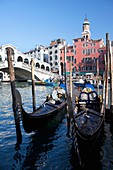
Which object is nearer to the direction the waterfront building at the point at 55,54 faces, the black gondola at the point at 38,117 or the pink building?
the black gondola

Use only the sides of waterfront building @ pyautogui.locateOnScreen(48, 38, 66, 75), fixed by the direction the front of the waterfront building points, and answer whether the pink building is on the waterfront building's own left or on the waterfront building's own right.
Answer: on the waterfront building's own left

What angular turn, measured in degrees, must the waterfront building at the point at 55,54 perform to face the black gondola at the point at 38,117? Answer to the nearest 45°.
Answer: approximately 45° to its left

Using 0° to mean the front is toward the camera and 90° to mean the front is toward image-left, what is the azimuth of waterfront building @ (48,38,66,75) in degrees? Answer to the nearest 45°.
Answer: approximately 45°

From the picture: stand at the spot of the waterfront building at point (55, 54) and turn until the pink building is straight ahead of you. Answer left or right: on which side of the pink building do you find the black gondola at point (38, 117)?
right

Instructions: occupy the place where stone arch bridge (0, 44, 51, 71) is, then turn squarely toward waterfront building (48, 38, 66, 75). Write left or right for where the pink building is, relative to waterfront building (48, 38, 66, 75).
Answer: right

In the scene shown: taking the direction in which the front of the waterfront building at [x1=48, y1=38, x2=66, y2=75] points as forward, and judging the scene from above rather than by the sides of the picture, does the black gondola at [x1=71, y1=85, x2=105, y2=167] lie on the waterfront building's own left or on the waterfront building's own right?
on the waterfront building's own left
